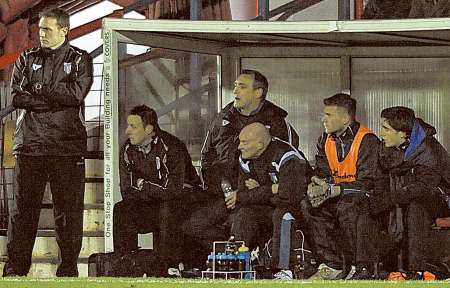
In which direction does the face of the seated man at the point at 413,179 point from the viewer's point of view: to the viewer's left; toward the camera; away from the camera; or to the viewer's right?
to the viewer's left

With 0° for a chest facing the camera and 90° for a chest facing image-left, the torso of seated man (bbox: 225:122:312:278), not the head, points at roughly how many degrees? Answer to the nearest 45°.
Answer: approximately 45°

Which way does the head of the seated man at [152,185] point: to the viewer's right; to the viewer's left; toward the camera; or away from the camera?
to the viewer's left

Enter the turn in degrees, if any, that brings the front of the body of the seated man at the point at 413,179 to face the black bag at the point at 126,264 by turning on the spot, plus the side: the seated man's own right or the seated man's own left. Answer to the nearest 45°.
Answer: approximately 45° to the seated man's own right

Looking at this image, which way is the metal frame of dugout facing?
toward the camera

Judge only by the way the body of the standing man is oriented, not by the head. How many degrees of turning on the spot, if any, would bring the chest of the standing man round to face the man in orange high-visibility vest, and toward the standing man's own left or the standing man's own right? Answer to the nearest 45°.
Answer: approximately 90° to the standing man's own left

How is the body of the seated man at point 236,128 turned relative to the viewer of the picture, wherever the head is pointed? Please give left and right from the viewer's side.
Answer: facing the viewer and to the left of the viewer

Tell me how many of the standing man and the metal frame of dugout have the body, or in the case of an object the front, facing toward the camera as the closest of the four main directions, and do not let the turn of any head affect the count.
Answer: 2

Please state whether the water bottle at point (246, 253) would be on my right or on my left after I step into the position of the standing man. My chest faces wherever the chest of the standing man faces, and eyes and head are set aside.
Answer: on my left

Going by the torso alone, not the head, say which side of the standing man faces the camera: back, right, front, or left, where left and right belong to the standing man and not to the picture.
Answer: front

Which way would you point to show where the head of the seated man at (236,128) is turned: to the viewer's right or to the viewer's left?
to the viewer's left

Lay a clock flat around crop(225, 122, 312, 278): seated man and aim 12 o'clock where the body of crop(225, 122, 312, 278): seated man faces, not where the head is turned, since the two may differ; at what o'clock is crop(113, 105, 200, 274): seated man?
crop(113, 105, 200, 274): seated man is roughly at 2 o'clock from crop(225, 122, 312, 278): seated man.
